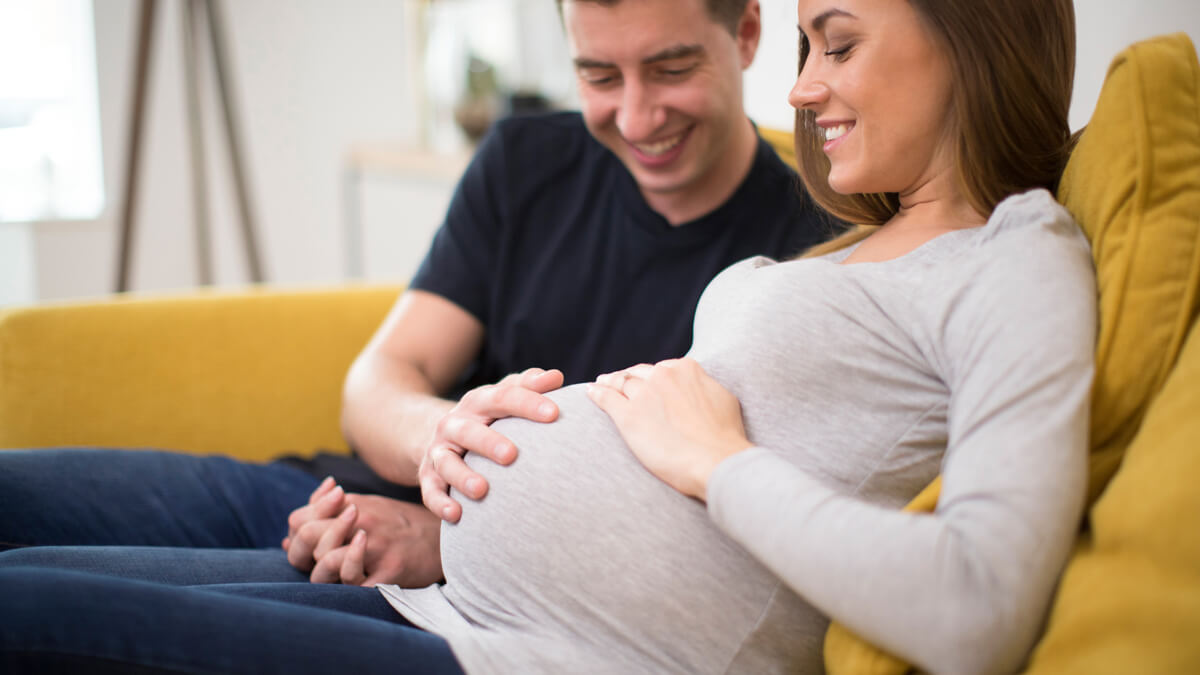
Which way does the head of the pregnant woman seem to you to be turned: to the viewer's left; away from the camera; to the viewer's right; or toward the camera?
to the viewer's left

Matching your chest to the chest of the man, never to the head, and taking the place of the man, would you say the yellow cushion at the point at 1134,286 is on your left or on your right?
on your left

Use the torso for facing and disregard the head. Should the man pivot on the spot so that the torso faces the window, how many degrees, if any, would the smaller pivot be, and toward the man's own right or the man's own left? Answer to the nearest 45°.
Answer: approximately 90° to the man's own right
